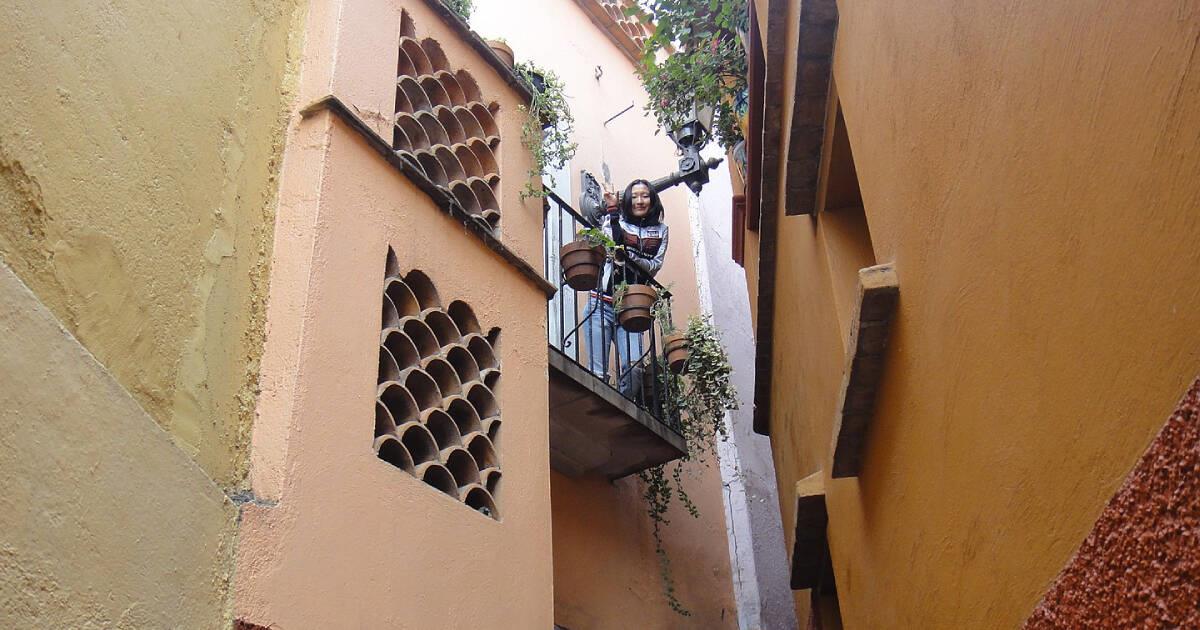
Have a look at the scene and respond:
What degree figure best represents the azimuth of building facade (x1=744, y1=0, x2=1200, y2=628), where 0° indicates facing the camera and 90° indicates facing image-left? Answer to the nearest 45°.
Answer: approximately 45°

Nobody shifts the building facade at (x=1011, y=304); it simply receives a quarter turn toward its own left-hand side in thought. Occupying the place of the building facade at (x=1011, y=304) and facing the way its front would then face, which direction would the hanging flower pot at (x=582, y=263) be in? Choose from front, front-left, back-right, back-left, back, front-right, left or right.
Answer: back

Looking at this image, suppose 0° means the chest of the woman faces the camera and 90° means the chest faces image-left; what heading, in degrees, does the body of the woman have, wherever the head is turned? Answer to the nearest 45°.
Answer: approximately 0°

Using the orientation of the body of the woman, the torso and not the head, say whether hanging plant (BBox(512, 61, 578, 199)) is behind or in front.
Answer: in front

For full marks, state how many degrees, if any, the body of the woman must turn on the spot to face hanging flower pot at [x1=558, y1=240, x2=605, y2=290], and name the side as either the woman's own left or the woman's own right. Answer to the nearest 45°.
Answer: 0° — they already face it

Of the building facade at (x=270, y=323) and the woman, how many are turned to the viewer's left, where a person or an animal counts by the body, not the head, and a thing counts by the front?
0
